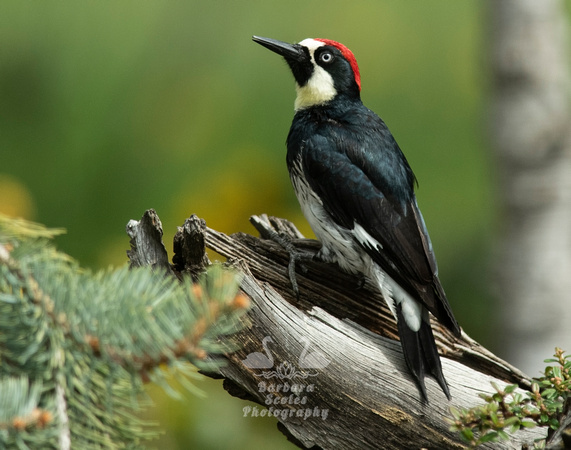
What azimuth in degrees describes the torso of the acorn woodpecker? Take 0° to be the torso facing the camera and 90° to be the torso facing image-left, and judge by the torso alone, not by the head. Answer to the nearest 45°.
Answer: approximately 90°

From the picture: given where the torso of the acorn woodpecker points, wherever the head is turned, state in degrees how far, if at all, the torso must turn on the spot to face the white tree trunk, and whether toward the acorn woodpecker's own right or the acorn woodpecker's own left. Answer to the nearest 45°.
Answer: approximately 135° to the acorn woodpecker's own right

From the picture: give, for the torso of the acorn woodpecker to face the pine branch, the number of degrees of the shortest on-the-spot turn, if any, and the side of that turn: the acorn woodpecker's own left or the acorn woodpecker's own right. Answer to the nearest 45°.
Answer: approximately 90° to the acorn woodpecker's own left

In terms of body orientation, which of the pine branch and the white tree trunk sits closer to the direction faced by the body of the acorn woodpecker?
the pine branch
